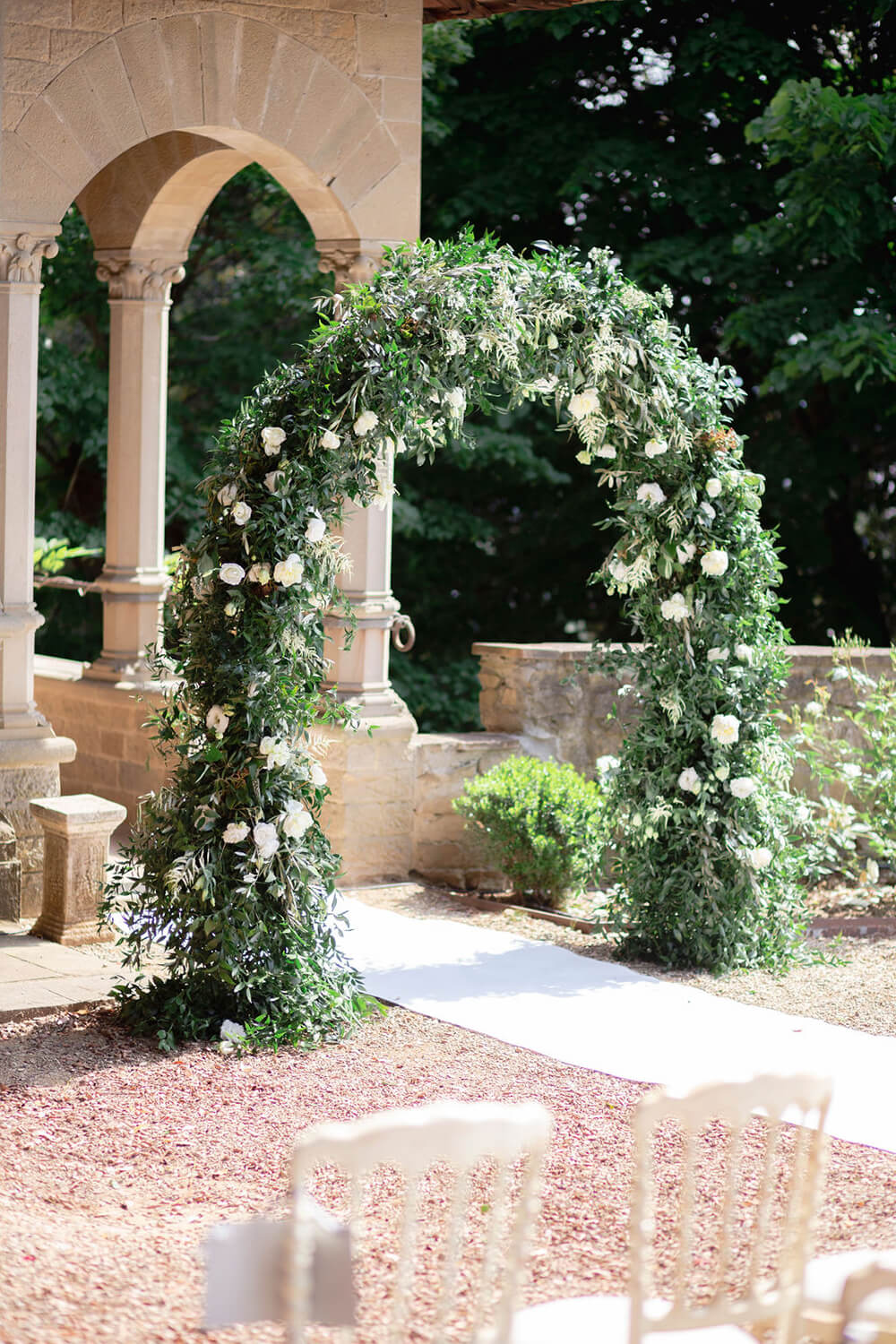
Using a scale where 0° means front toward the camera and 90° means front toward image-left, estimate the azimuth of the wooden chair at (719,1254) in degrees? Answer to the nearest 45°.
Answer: approximately 135°

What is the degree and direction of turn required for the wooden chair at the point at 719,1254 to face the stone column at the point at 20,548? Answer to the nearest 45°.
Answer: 0° — it already faces it

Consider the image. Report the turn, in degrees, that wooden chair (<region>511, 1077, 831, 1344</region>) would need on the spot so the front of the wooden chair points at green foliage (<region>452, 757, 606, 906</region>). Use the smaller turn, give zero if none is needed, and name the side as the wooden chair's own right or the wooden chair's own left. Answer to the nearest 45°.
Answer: approximately 45° to the wooden chair's own right

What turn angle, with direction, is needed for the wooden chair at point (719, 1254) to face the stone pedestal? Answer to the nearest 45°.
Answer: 0° — it already faces it
